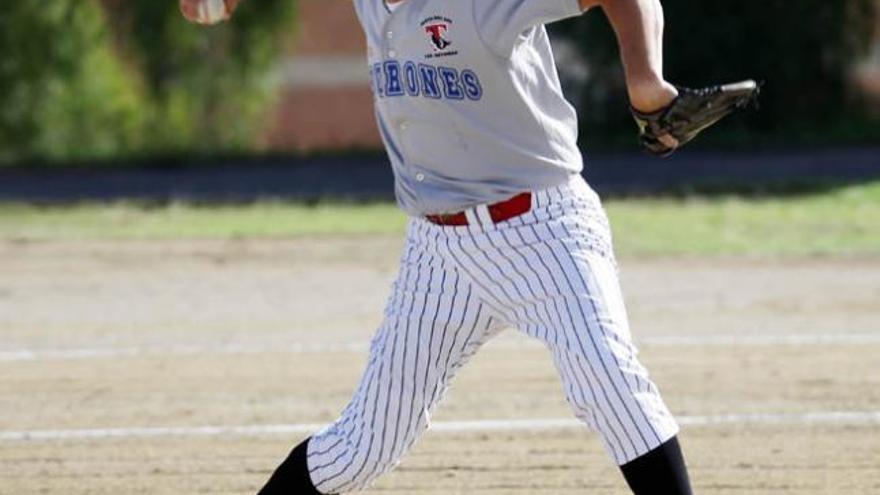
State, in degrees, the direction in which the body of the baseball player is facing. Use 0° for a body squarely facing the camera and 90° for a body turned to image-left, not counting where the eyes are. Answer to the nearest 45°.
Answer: approximately 45°
